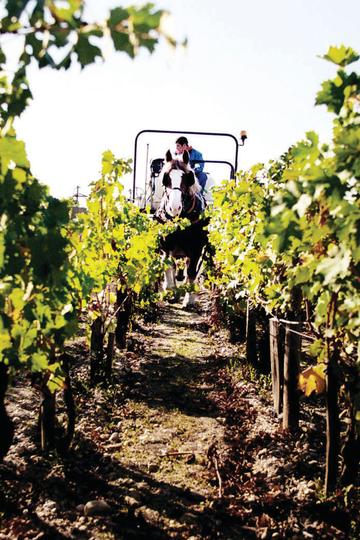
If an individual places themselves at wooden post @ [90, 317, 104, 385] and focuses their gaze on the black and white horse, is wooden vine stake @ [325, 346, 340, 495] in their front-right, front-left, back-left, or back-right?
back-right

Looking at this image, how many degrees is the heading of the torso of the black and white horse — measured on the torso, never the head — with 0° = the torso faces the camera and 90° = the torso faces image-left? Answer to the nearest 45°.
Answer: approximately 0°

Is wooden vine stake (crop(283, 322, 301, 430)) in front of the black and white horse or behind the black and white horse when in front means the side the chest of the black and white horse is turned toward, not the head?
in front

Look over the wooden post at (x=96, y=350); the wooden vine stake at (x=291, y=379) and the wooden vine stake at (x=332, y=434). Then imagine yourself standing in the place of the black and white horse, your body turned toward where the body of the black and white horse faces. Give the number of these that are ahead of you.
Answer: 3

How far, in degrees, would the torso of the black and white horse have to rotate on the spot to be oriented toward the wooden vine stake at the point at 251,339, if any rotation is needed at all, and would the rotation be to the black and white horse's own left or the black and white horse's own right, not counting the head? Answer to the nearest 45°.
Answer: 0° — it already faces it

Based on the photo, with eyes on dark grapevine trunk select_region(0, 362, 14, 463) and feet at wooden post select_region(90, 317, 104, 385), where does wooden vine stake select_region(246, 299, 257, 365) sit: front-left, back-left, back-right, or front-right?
back-left

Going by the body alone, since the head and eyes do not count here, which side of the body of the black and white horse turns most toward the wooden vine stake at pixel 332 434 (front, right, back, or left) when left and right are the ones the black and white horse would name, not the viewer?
front
